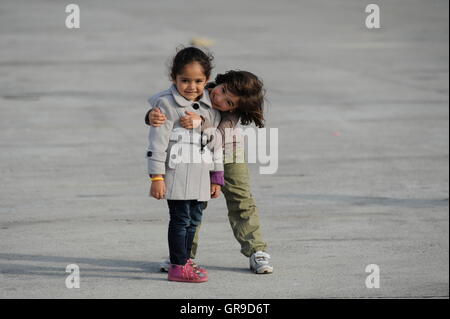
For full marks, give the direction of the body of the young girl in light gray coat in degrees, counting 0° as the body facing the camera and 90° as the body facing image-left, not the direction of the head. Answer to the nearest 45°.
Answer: approximately 315°
